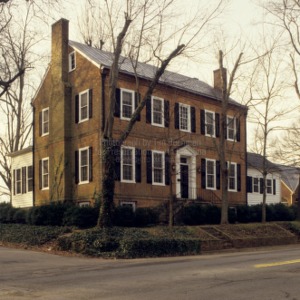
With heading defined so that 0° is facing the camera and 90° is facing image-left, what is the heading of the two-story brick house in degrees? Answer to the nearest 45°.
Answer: approximately 315°

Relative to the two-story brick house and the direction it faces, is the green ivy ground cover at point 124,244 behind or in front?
in front

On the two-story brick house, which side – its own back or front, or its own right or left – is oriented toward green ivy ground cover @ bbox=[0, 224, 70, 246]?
right

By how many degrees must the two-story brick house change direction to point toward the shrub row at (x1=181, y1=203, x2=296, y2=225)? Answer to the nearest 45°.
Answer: approximately 45° to its left
